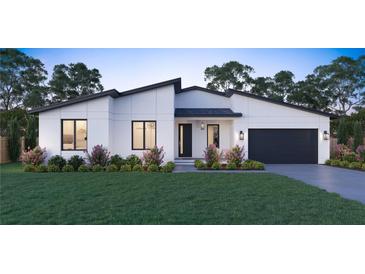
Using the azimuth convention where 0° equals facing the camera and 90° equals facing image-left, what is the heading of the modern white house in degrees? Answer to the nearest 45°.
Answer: approximately 0°

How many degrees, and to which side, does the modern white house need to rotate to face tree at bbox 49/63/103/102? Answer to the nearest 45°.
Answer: approximately 135° to its right

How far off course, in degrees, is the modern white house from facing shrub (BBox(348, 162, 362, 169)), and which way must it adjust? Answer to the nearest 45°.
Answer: approximately 90° to its left

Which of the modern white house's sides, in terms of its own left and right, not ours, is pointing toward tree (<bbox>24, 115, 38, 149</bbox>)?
right

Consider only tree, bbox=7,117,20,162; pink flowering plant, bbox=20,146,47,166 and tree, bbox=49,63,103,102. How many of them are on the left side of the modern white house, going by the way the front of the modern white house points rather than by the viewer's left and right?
0

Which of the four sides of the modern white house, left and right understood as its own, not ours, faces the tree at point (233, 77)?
back

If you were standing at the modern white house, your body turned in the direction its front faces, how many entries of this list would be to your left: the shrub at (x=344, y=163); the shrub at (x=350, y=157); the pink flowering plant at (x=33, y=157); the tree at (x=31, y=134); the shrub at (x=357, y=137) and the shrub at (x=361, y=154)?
4

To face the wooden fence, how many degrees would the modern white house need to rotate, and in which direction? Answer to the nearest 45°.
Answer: approximately 90° to its right

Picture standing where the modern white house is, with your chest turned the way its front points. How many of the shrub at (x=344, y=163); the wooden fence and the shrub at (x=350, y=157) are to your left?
2

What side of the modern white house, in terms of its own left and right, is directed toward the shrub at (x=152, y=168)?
front

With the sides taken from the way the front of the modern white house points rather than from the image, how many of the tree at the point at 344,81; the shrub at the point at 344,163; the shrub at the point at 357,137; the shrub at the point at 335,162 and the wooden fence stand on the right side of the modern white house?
1

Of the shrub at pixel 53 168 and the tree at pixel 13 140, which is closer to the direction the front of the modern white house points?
the shrub

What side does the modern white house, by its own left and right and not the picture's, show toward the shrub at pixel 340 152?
left

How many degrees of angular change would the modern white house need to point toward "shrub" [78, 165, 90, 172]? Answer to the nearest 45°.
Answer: approximately 45° to its right

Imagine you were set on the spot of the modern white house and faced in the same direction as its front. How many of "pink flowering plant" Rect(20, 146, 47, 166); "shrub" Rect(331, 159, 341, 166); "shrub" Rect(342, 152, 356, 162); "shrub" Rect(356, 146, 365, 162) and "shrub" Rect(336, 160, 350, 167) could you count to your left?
4

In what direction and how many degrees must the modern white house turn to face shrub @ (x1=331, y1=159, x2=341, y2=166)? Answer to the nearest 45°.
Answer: approximately 90° to its left
